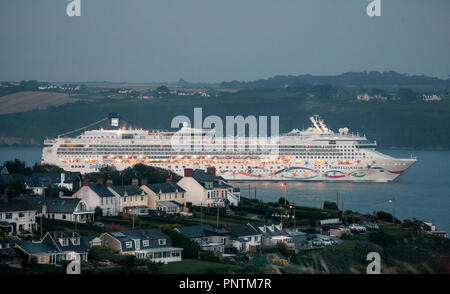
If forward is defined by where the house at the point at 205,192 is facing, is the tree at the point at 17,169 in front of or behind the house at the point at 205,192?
behind

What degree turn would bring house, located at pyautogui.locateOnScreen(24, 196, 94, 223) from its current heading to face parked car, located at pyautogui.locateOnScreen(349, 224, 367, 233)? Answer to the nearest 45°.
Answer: approximately 45° to its left

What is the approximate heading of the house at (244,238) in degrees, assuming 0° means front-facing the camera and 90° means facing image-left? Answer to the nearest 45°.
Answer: approximately 315°

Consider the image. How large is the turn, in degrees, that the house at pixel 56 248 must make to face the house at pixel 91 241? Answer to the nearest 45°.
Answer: approximately 90° to its left
